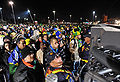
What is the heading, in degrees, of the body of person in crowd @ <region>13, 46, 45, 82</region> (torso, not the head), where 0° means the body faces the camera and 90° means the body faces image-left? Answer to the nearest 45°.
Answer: approximately 315°
